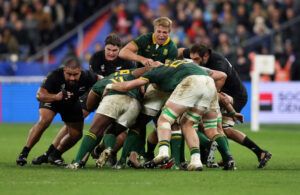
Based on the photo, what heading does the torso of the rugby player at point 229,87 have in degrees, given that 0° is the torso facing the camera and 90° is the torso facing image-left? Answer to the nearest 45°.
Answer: approximately 90°

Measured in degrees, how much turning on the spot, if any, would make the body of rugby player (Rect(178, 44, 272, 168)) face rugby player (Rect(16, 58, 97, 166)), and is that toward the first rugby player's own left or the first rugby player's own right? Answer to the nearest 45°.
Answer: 0° — they already face them

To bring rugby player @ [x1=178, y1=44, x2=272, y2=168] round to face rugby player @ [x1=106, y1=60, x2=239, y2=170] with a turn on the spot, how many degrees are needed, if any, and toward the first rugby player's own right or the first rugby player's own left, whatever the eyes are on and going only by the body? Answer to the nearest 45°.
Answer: approximately 45° to the first rugby player's own left

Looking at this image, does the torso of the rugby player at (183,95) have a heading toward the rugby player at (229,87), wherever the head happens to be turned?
no

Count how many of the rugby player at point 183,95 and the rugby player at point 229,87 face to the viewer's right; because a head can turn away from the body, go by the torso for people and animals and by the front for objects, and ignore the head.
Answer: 0

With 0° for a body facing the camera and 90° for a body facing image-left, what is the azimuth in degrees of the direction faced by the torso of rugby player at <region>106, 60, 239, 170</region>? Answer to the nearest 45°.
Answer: approximately 135°

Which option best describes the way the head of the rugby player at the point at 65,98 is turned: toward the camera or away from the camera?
toward the camera
